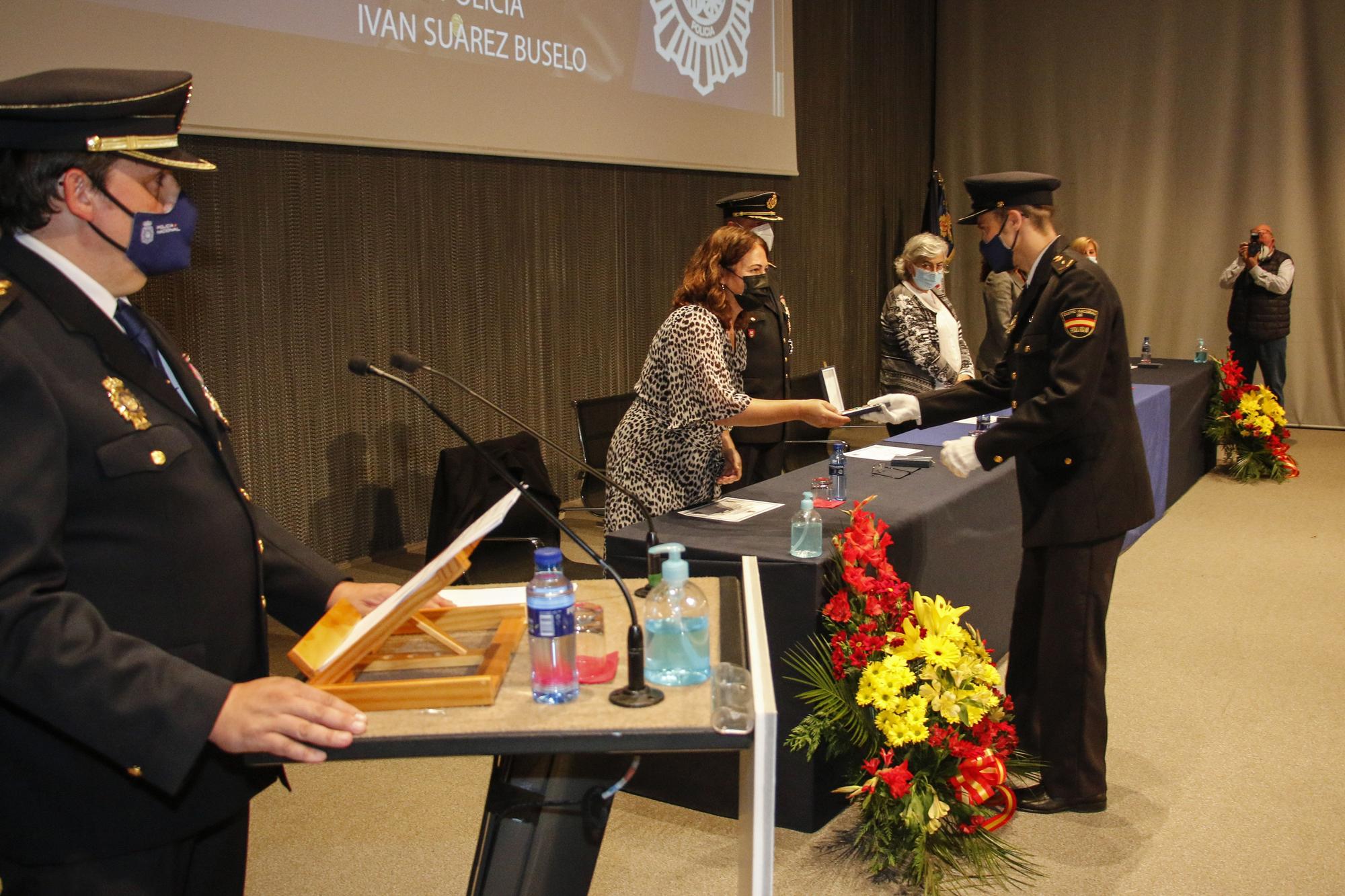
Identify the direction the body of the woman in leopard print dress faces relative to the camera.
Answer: to the viewer's right

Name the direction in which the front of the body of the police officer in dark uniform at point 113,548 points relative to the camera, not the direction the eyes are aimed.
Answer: to the viewer's right

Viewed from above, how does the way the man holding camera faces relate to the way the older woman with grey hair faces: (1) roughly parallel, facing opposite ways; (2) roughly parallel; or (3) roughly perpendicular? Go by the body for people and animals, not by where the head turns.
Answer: roughly perpendicular

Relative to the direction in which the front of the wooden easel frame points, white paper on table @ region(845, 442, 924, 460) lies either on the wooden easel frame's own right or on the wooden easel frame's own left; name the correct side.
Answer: on the wooden easel frame's own right

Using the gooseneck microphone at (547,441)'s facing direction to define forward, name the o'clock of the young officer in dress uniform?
The young officer in dress uniform is roughly at 5 o'clock from the gooseneck microphone.

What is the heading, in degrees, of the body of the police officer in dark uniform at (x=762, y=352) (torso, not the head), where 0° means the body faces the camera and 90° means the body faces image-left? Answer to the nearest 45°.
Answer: approximately 315°

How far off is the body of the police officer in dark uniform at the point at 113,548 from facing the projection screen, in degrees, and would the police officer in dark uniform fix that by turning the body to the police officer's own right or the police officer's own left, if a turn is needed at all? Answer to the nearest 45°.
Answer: approximately 90° to the police officer's own left

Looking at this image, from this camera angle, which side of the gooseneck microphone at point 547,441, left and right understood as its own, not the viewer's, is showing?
left

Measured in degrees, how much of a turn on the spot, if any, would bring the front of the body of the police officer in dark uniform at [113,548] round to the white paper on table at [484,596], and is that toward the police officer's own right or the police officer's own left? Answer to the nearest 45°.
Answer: approximately 45° to the police officer's own left

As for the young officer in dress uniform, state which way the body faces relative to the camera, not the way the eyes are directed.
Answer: to the viewer's left

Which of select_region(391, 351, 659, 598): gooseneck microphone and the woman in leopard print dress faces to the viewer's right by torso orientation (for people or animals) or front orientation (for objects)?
the woman in leopard print dress

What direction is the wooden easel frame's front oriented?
to the viewer's left

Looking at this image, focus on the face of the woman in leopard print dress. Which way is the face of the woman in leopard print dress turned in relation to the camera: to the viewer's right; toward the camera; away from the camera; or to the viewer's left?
to the viewer's right

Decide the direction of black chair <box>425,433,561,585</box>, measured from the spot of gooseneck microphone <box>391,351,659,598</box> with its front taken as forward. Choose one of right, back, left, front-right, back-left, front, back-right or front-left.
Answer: right

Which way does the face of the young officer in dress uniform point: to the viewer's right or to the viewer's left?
to the viewer's left

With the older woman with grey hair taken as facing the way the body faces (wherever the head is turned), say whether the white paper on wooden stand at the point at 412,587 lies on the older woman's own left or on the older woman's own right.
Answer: on the older woman's own right

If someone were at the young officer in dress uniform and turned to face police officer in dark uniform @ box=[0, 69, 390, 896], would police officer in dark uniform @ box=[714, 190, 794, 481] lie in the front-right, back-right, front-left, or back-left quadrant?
back-right

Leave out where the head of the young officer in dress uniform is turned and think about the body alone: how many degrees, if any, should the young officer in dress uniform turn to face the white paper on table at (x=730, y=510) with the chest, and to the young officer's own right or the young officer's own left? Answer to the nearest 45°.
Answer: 0° — they already face it

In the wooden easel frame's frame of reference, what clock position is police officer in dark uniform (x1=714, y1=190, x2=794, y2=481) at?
The police officer in dark uniform is roughly at 4 o'clock from the wooden easel frame.
